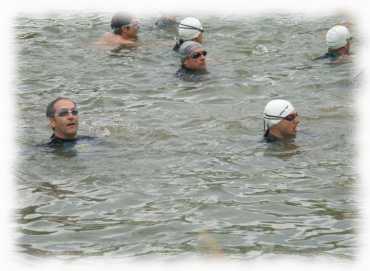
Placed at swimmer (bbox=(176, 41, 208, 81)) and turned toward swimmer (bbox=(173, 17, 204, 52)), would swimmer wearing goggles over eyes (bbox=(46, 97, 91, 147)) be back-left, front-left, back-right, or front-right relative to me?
back-left

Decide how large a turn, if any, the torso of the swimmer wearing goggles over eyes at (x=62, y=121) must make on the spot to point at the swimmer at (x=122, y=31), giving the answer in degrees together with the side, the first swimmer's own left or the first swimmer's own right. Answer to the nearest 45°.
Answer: approximately 135° to the first swimmer's own left

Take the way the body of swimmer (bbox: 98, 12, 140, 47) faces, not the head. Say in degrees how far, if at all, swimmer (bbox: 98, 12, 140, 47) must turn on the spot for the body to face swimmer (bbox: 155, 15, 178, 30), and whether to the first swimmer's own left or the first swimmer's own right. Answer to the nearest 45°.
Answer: approximately 45° to the first swimmer's own left

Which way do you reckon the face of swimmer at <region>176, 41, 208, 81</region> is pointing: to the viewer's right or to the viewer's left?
to the viewer's right

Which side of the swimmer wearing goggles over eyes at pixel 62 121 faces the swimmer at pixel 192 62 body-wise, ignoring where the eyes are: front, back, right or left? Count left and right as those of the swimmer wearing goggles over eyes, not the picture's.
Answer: left
